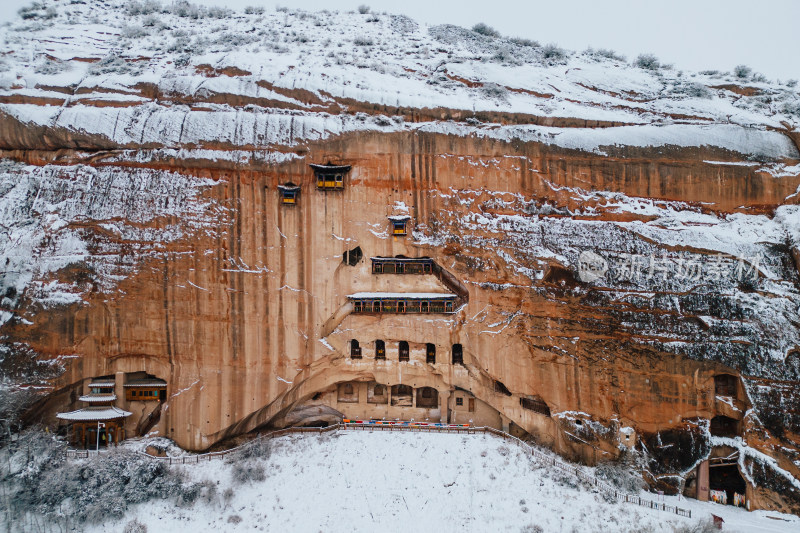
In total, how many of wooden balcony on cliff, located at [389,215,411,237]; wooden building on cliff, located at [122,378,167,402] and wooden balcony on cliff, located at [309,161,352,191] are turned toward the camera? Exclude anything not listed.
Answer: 3

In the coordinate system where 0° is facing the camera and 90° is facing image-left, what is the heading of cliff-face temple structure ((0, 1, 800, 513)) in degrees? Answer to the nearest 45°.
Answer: approximately 0°

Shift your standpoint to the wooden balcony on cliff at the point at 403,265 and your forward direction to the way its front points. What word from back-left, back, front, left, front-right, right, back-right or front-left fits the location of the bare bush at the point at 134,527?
front-right

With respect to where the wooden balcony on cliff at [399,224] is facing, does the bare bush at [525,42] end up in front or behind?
behind

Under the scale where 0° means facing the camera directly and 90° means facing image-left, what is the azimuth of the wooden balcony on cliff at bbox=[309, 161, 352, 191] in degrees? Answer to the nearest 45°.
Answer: approximately 0°

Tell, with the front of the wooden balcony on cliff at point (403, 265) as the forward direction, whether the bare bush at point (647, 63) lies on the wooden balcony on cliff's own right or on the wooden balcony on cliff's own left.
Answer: on the wooden balcony on cliff's own left
